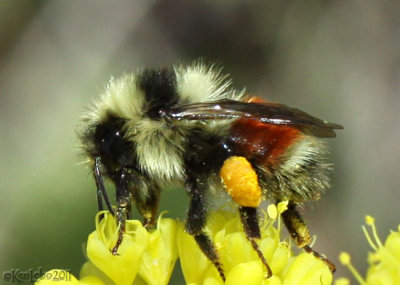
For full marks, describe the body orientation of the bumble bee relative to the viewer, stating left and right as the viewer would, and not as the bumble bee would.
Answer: facing to the left of the viewer

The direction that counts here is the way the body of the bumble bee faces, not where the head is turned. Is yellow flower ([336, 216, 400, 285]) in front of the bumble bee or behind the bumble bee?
behind
